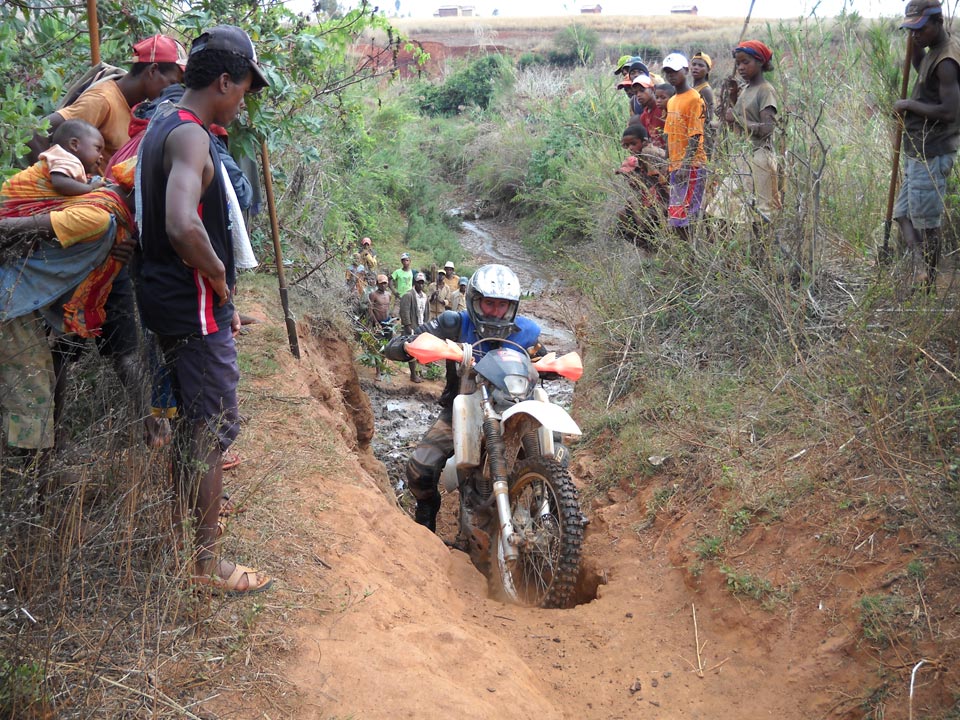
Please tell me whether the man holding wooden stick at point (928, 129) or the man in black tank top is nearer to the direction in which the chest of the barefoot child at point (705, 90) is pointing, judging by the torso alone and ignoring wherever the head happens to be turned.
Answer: the man in black tank top

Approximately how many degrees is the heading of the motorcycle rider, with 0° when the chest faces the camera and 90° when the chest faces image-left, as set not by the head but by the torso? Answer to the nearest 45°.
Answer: approximately 0°

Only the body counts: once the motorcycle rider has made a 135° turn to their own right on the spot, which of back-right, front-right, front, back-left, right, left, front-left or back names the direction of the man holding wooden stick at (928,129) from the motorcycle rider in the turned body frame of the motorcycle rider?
back-right

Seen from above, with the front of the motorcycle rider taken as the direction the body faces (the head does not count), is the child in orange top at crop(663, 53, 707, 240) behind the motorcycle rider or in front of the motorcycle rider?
behind

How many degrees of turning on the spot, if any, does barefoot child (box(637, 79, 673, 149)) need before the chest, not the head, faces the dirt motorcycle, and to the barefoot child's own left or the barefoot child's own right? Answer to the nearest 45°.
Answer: approximately 45° to the barefoot child's own left

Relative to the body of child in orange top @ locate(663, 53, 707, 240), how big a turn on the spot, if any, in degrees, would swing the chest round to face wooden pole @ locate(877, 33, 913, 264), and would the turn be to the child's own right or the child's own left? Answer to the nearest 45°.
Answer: approximately 90° to the child's own left

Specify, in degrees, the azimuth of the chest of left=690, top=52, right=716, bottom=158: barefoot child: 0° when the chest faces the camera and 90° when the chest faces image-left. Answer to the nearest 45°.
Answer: approximately 45°

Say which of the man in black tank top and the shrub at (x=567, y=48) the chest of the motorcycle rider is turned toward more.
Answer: the man in black tank top

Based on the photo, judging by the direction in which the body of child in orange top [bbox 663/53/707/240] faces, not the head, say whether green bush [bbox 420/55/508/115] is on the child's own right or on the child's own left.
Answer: on the child's own right

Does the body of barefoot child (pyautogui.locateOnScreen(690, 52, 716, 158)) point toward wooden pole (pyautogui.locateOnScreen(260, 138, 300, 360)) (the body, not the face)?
yes
